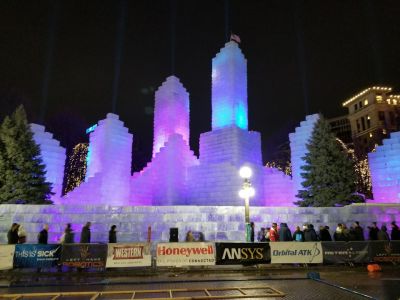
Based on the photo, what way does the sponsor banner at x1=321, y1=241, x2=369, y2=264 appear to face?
toward the camera

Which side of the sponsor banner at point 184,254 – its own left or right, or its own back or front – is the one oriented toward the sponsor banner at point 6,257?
right

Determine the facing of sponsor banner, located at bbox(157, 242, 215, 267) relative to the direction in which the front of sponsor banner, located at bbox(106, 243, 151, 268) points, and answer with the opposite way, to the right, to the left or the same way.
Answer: the same way

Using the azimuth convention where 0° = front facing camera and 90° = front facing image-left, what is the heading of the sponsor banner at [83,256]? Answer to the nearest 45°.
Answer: approximately 0°

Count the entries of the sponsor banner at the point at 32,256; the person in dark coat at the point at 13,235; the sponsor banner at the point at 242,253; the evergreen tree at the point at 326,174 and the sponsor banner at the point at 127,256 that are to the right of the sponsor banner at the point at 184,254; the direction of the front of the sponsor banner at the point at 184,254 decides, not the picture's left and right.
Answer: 3

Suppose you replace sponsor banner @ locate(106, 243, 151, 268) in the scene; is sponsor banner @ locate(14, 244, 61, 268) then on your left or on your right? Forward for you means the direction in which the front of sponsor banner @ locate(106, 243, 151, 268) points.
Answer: on your right

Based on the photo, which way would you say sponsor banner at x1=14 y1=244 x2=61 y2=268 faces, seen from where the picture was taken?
facing the viewer

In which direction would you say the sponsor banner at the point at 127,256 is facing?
toward the camera

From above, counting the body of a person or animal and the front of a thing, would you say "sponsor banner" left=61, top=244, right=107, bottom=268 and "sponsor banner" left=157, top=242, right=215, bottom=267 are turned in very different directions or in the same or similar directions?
same or similar directions

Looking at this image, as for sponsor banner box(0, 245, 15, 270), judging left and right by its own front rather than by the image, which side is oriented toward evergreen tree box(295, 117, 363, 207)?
left

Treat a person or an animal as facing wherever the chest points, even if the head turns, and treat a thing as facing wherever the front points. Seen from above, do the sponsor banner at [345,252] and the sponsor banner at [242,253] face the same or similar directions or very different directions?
same or similar directions

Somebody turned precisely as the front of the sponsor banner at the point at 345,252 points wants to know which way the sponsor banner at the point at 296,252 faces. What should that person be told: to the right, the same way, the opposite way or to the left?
the same way

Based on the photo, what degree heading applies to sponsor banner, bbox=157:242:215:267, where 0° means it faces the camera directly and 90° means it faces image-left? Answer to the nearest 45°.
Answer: approximately 0°

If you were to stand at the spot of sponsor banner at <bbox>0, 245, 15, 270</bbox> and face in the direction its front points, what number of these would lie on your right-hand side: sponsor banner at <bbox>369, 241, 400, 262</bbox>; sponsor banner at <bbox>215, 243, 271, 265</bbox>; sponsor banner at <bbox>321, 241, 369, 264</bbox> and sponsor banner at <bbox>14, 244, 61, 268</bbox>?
0

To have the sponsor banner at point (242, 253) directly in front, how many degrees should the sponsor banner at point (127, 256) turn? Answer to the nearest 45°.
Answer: approximately 90° to its left

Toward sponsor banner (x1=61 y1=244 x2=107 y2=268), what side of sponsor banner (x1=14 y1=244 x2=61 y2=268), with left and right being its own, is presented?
left

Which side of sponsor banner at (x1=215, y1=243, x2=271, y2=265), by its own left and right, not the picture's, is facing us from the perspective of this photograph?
front

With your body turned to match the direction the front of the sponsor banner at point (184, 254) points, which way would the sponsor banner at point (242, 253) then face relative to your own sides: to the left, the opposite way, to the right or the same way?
the same way
